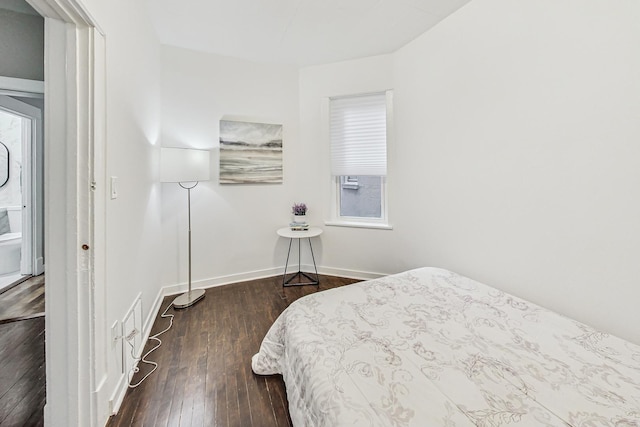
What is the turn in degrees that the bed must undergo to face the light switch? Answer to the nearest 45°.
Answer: approximately 45° to its left

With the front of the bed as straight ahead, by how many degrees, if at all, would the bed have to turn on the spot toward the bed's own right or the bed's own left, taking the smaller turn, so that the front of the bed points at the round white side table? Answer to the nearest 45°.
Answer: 0° — it already faces it

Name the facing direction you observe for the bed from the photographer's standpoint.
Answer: facing away from the viewer and to the left of the viewer
